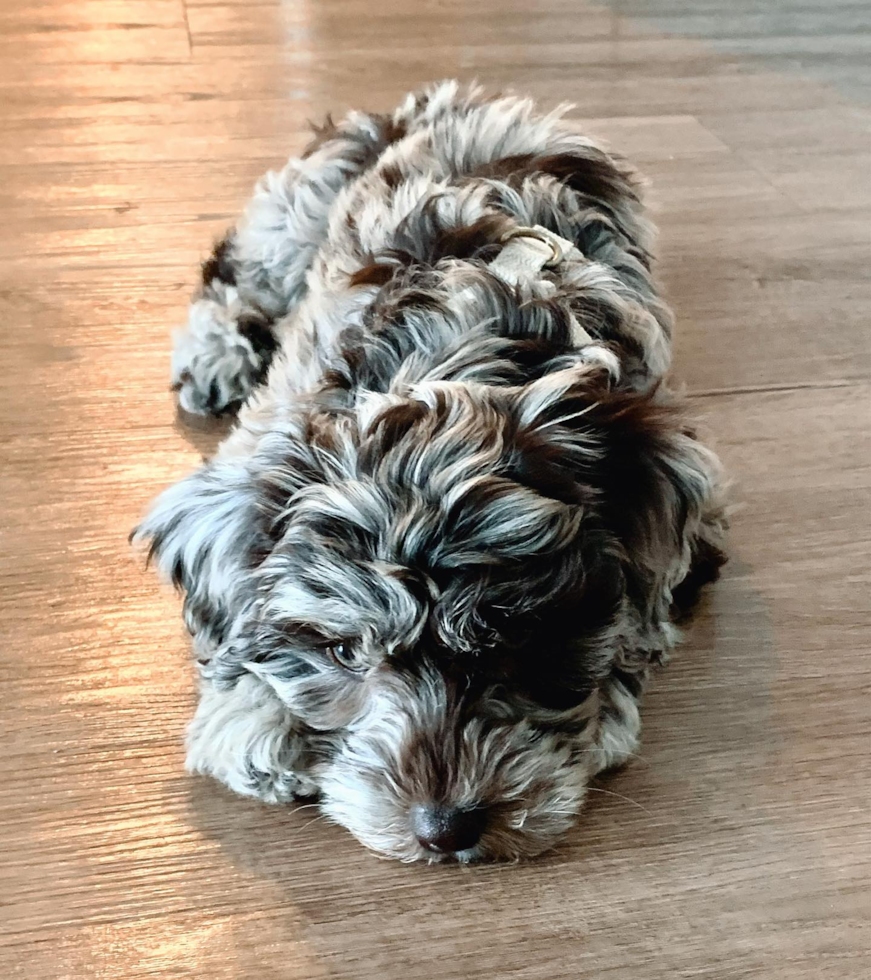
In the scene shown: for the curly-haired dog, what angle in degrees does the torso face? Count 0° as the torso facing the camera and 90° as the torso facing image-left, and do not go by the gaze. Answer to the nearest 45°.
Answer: approximately 0°
